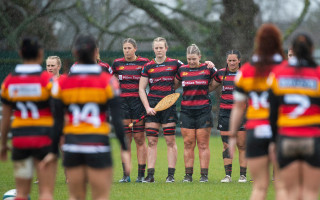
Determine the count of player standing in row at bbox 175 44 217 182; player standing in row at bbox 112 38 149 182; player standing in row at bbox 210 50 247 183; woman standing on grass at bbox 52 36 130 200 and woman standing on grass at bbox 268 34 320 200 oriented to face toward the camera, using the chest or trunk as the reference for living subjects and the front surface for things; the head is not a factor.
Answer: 3

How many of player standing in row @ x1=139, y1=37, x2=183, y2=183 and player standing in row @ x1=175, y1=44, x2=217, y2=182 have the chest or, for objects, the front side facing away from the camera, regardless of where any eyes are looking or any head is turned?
0

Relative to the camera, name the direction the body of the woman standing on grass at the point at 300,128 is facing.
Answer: away from the camera

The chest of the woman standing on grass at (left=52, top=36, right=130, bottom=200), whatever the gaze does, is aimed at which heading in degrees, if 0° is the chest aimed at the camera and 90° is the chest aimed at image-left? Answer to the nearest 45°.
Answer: approximately 180°

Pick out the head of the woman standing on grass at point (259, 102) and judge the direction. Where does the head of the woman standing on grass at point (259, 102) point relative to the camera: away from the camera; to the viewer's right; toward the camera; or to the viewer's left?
away from the camera

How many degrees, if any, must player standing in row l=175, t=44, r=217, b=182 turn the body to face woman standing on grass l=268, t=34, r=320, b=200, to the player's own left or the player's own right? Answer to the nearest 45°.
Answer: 0° — they already face them

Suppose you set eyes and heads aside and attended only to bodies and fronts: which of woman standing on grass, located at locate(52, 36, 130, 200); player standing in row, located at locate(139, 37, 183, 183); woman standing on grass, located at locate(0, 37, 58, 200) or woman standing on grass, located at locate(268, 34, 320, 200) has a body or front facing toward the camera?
the player standing in row

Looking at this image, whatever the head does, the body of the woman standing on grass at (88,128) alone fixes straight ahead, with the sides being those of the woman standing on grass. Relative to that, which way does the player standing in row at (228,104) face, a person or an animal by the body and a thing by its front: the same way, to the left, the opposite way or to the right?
the opposite way

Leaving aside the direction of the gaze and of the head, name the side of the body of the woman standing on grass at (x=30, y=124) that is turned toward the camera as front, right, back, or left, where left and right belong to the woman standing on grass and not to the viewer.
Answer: back

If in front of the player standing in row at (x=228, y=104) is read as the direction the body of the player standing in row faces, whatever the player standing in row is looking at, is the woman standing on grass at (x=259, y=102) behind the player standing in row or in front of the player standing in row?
in front

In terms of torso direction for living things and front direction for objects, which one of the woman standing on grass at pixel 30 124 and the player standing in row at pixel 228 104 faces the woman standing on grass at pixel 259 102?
the player standing in row

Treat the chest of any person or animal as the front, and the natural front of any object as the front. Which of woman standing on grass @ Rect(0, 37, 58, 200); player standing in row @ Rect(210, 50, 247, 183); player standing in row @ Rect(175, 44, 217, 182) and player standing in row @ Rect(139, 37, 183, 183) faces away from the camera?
the woman standing on grass

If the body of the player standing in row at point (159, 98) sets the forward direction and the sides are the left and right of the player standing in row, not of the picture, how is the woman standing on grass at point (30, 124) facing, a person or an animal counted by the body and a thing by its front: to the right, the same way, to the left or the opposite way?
the opposite way
